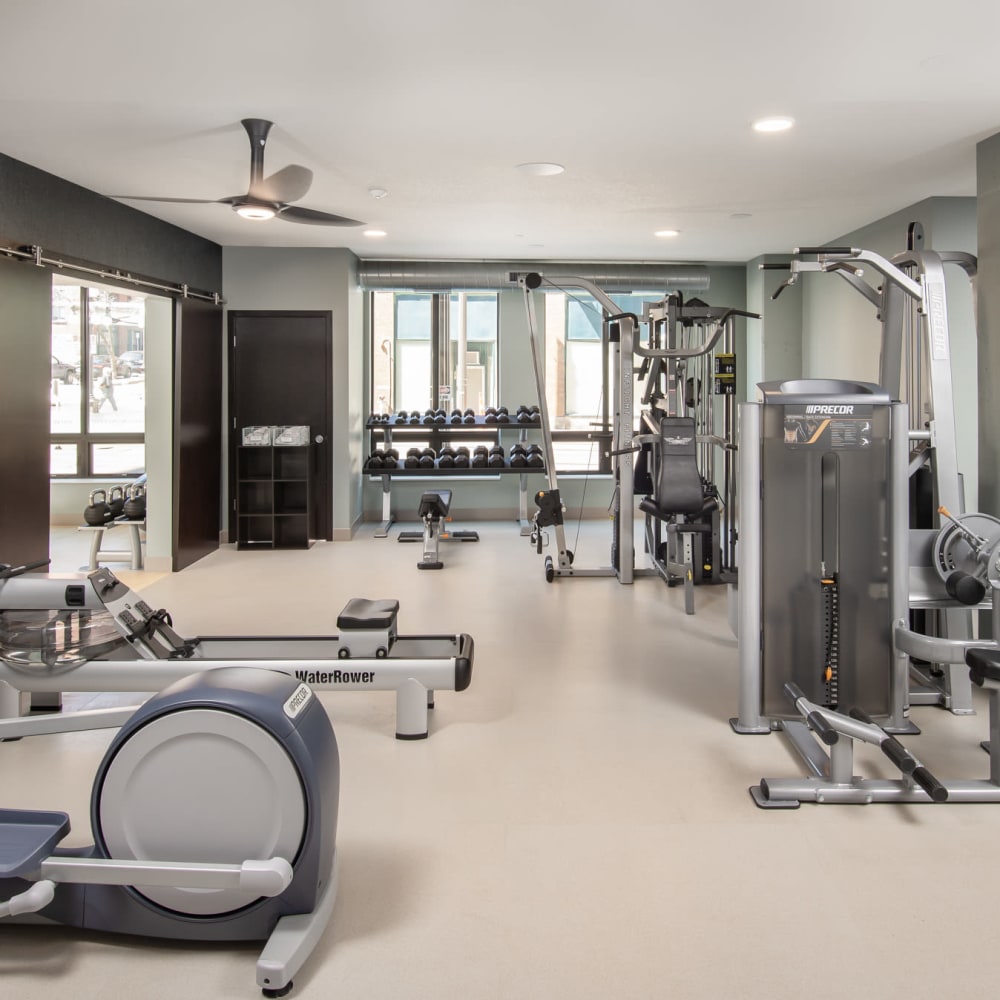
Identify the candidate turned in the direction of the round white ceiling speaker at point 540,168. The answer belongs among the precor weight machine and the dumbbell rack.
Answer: the dumbbell rack

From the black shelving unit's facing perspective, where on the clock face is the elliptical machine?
The elliptical machine is roughly at 12 o'clock from the black shelving unit.

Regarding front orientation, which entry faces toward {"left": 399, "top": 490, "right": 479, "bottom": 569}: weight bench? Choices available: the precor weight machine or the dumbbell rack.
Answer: the dumbbell rack

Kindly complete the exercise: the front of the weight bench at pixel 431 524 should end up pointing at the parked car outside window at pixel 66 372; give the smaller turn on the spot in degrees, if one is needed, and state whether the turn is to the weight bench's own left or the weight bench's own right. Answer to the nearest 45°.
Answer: approximately 135° to the weight bench's own right

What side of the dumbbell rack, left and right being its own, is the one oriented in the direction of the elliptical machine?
front
